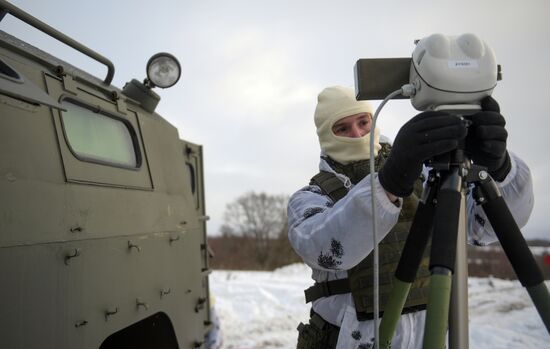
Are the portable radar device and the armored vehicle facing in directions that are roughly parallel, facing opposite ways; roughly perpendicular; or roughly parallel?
roughly perpendicular

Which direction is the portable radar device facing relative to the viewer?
to the viewer's left

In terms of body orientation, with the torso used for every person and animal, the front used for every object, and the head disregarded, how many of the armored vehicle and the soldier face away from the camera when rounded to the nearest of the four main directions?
0

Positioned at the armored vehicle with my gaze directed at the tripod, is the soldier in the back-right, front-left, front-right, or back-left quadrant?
front-left

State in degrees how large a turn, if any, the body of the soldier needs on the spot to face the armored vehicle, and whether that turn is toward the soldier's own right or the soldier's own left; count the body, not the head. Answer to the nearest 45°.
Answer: approximately 135° to the soldier's own right

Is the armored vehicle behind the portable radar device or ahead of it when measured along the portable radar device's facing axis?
ahead
